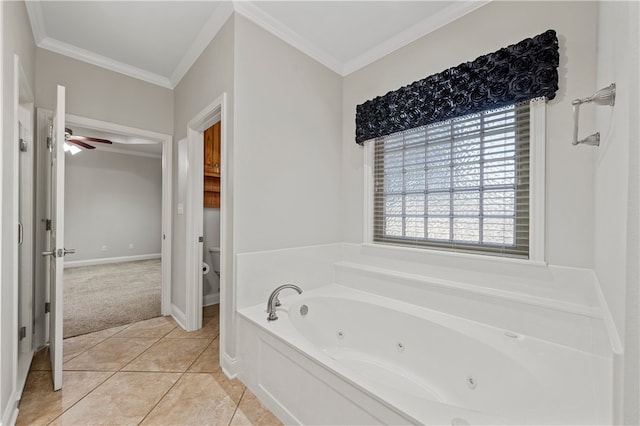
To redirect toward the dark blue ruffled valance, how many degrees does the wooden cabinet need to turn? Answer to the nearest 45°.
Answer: approximately 135° to its left

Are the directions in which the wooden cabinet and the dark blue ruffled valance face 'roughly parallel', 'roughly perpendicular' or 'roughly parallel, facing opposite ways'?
roughly parallel

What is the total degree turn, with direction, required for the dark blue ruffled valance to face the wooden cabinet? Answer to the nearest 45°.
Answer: approximately 45° to its right

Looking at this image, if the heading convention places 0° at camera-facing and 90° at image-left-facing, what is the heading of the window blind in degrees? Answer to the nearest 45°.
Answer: approximately 45°

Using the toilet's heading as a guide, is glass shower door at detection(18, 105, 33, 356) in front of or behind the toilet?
in front
